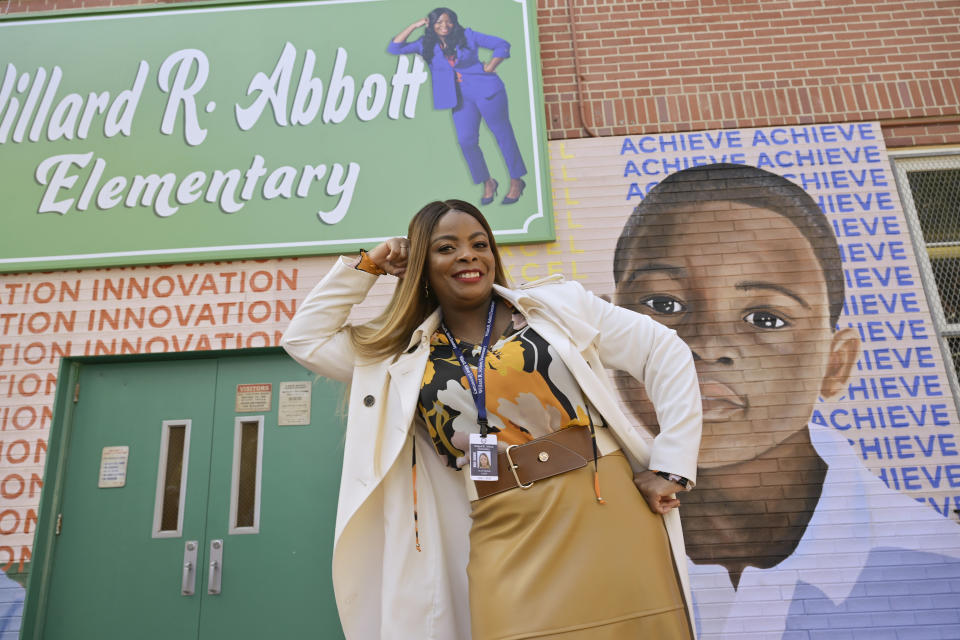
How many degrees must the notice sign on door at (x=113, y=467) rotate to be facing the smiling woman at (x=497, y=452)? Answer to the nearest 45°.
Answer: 0° — it already faces them

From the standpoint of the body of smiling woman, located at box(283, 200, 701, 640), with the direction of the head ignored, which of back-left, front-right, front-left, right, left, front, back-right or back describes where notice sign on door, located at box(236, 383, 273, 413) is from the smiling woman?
back-right

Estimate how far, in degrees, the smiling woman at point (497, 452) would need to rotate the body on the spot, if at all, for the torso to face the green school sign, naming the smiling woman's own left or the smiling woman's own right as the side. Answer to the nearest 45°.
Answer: approximately 135° to the smiling woman's own right

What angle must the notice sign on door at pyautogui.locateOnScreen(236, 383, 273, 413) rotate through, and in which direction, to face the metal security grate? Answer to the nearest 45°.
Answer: approximately 90° to its left

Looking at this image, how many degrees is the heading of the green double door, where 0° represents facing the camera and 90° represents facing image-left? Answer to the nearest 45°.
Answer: approximately 0°

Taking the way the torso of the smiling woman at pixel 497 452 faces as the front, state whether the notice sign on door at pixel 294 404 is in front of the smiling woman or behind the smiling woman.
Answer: behind
